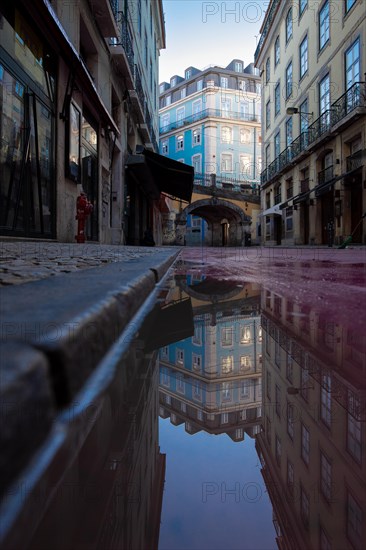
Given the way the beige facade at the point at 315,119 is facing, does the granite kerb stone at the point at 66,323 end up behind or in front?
in front

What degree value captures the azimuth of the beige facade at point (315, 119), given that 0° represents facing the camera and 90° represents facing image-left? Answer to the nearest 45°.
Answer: approximately 45°
